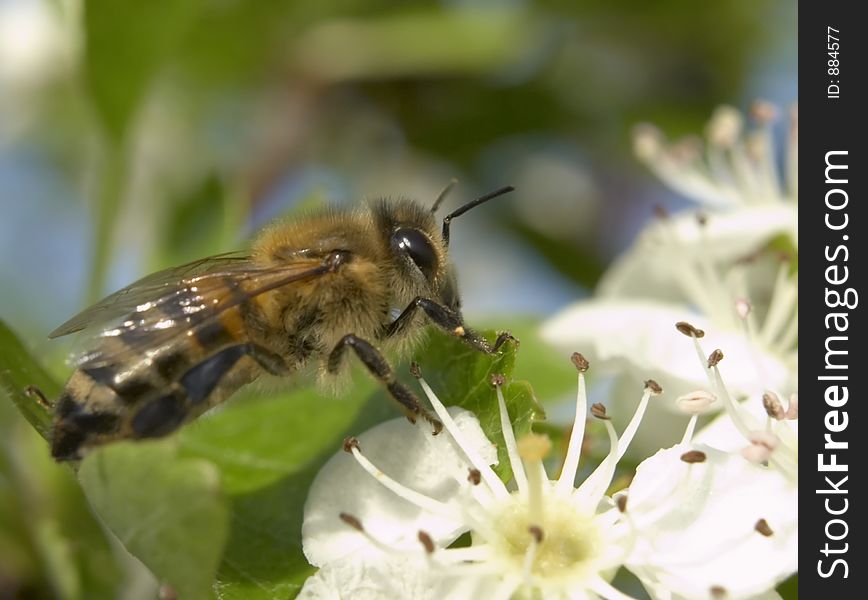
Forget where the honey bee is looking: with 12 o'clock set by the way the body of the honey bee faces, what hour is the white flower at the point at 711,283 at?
The white flower is roughly at 11 o'clock from the honey bee.

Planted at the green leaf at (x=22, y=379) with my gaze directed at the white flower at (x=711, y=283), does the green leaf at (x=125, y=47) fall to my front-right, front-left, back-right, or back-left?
front-left

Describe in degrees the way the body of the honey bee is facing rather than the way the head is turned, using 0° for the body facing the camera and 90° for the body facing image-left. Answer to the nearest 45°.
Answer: approximately 270°

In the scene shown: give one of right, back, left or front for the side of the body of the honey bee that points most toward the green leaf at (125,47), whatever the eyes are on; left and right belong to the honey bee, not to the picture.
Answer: left
